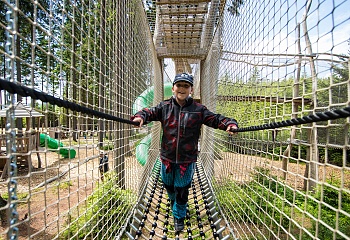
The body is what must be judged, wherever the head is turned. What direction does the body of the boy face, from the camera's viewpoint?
toward the camera

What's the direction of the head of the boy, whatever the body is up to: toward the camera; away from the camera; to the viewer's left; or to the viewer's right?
toward the camera
